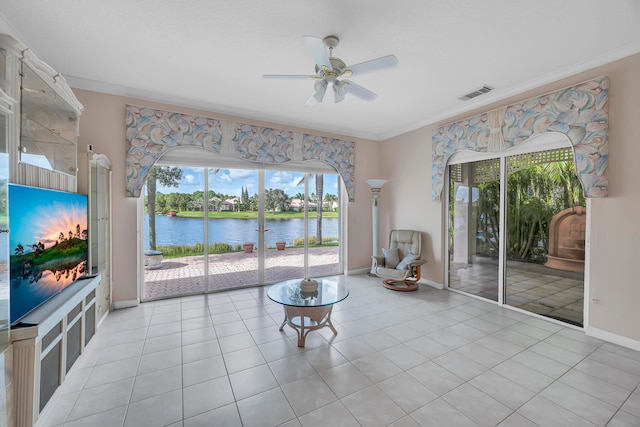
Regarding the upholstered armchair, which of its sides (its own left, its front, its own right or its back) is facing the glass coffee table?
front

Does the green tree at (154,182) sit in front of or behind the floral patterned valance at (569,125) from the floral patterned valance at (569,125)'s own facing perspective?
in front

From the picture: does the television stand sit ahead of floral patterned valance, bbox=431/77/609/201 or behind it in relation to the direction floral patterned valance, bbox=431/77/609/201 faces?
ahead

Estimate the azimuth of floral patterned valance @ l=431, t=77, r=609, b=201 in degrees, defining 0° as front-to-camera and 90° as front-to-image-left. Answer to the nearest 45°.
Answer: approximately 45°

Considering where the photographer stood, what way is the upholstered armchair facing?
facing the viewer and to the left of the viewer

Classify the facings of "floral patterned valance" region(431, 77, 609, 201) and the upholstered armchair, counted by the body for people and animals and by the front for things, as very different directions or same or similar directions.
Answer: same or similar directions

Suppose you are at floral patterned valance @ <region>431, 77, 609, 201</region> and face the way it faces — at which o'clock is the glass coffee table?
The glass coffee table is roughly at 12 o'clock from the floral patterned valance.

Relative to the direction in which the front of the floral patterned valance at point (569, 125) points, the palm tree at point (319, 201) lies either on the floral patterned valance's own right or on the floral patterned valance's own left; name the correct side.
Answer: on the floral patterned valance's own right

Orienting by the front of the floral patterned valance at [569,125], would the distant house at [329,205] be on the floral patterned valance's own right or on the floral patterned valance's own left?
on the floral patterned valance's own right

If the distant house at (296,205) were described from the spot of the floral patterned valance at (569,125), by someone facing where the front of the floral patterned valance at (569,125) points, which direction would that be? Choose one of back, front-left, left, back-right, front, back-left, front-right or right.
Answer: front-right

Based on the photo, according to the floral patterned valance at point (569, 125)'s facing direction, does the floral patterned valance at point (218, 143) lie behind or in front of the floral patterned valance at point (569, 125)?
in front

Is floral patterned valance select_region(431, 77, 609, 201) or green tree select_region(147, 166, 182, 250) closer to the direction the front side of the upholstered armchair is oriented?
the green tree

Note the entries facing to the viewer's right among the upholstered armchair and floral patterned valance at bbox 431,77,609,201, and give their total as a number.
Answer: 0

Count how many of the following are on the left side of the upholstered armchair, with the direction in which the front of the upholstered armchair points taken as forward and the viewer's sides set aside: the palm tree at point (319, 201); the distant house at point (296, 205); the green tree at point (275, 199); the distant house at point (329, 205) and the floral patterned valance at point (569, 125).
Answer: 1

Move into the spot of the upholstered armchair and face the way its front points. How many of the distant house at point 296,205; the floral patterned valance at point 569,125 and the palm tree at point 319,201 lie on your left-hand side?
1

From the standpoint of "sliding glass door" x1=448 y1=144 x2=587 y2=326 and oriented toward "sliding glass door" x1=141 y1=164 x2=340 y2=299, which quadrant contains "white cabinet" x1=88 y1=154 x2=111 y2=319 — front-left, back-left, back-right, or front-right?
front-left
